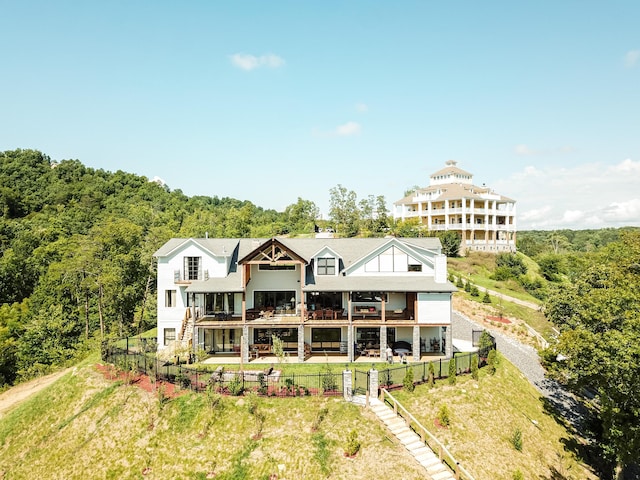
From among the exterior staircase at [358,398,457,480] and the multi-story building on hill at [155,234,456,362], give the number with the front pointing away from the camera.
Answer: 0

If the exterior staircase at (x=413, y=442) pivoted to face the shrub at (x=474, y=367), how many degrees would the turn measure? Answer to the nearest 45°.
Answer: approximately 90° to its left

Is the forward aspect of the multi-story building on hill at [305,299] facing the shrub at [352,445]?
yes

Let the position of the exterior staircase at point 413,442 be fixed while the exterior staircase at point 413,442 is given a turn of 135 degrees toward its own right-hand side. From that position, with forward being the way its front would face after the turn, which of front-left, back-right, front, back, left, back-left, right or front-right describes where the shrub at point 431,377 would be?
right

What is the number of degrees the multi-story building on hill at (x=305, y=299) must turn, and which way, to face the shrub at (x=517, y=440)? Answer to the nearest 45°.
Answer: approximately 45° to its left

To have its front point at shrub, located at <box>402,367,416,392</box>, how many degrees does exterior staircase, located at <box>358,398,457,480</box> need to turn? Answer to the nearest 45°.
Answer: approximately 135° to its left

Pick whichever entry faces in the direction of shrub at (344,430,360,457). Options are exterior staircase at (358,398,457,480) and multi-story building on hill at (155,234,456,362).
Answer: the multi-story building on hill

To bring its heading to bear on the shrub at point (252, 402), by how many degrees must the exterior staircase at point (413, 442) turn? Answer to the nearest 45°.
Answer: approximately 135° to its right

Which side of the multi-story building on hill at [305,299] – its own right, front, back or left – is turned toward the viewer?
front

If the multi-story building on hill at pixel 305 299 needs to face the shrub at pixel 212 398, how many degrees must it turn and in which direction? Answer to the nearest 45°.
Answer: approximately 45° to its right

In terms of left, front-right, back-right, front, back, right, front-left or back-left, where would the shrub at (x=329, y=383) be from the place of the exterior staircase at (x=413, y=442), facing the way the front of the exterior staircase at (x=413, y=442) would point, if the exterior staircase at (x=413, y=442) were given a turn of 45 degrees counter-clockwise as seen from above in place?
back-left

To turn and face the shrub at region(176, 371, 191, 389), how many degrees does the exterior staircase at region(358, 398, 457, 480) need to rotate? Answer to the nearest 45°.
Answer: approximately 135° to its right
